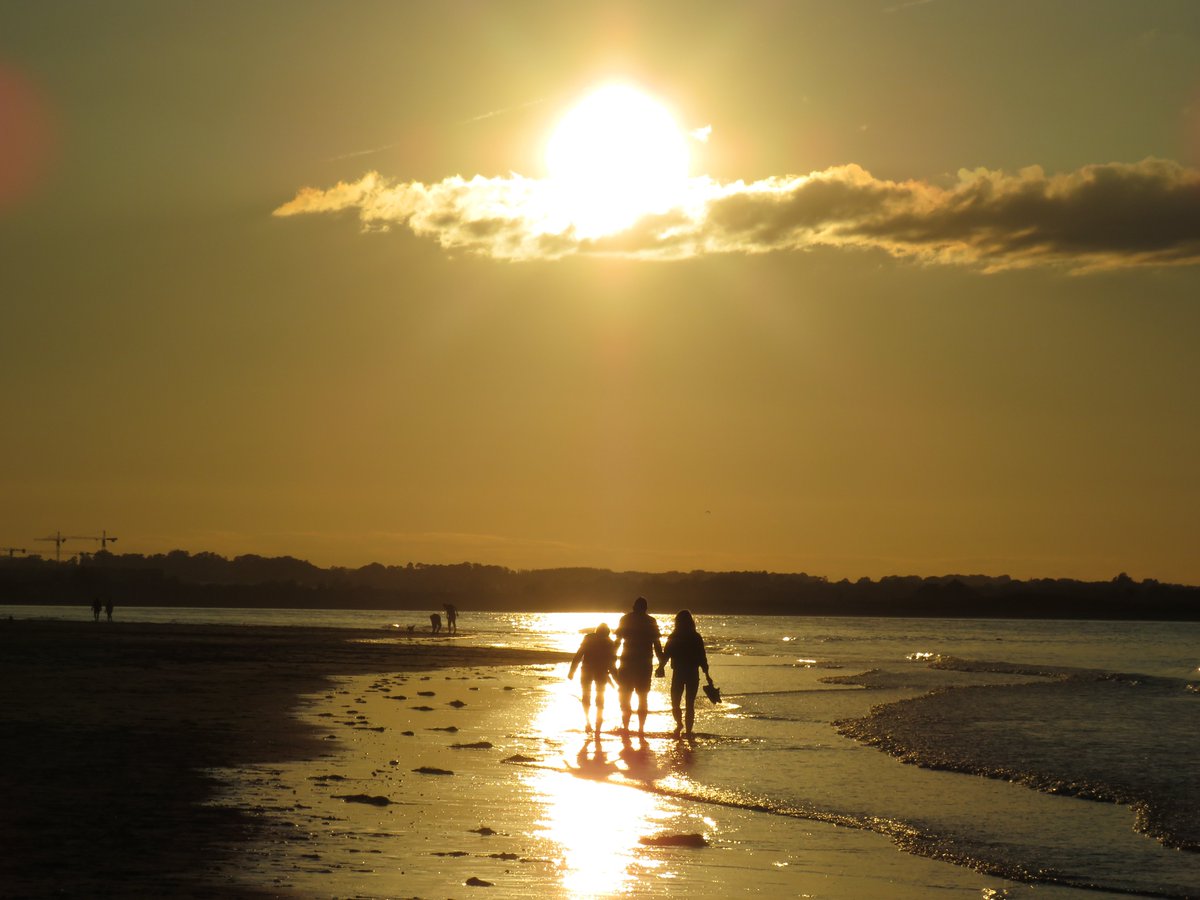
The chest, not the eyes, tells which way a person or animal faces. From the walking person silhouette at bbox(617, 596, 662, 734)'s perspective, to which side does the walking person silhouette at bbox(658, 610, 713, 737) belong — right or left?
on its right

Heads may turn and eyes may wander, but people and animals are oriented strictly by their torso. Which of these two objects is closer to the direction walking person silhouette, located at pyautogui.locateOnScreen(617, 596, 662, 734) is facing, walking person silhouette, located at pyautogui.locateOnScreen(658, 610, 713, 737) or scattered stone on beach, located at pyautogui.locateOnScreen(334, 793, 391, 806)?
the walking person silhouette

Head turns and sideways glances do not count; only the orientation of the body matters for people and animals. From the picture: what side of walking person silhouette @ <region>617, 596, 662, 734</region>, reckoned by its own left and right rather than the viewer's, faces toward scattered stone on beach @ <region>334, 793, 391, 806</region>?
back

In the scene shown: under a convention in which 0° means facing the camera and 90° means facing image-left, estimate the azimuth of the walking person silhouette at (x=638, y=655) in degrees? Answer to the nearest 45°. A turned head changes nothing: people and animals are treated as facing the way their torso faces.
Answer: approximately 180°

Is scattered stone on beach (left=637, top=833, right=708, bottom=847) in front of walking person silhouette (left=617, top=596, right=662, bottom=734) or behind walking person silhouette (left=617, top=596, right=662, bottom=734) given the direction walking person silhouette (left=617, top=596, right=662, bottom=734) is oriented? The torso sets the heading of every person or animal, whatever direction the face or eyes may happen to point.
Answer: behind
